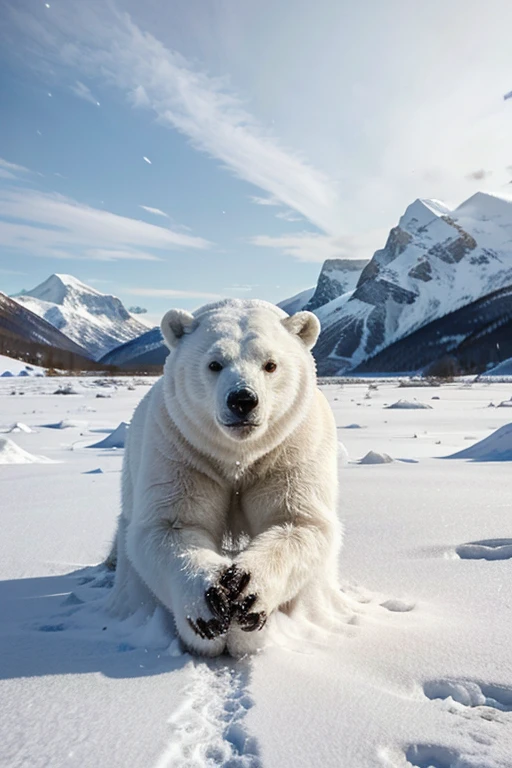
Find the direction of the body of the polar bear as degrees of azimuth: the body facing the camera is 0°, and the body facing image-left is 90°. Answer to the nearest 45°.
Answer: approximately 0°

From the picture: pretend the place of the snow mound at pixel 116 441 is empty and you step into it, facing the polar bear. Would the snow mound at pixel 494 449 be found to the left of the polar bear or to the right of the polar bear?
left

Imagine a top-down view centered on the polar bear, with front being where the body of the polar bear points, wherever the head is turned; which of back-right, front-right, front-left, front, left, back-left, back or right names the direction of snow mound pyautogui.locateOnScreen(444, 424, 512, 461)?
back-left

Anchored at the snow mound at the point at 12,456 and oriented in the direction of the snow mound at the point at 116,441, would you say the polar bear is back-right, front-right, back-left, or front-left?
back-right

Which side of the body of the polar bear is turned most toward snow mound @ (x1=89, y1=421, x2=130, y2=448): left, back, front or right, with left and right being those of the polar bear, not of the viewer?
back

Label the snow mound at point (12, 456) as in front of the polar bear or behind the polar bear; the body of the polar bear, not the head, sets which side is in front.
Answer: behind
